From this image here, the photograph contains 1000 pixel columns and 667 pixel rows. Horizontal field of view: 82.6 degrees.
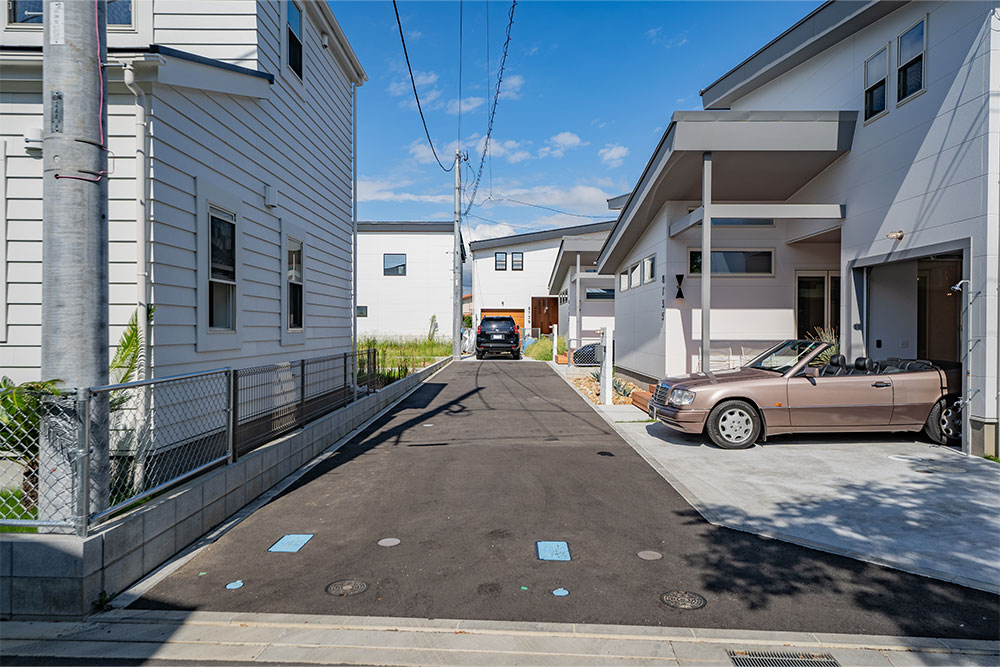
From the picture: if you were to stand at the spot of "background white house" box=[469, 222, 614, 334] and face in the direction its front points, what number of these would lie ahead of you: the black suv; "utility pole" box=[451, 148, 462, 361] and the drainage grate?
3

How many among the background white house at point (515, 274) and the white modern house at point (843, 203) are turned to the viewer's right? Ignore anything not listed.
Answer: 0

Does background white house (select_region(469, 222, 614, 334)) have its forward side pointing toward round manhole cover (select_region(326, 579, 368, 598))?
yes

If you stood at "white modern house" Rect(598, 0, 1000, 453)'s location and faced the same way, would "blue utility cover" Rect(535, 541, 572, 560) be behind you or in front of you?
in front

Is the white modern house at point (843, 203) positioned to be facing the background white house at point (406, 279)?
no

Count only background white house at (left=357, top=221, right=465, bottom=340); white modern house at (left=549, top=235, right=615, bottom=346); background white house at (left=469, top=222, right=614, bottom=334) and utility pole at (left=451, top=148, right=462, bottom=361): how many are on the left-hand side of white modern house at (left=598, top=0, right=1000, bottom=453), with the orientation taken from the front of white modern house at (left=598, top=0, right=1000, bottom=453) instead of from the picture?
0

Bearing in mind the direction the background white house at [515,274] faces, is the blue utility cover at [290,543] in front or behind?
in front

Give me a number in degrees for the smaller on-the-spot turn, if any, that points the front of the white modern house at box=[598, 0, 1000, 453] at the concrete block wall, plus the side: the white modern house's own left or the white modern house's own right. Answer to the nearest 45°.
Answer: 0° — it already faces it

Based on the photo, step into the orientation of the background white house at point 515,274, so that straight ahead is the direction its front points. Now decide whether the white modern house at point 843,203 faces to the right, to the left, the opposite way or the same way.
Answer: to the right

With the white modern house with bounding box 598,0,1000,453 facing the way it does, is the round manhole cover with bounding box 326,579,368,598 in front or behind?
in front

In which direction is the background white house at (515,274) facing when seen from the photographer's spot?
facing the viewer

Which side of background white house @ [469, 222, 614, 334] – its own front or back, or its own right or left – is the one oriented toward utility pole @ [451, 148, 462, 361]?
front

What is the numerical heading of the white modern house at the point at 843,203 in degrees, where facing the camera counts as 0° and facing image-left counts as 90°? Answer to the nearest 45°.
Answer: approximately 45°
